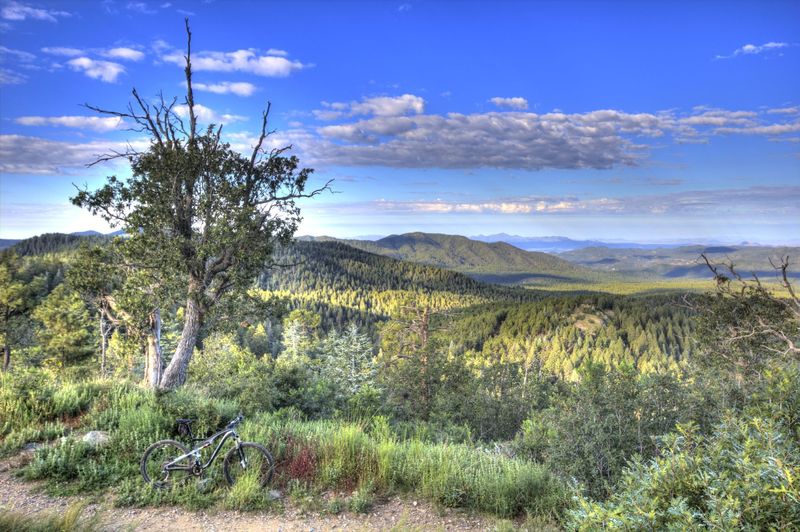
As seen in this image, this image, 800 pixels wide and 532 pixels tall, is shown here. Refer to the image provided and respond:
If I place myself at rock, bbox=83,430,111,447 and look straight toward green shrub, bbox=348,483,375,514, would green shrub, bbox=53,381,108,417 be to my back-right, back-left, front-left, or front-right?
back-left

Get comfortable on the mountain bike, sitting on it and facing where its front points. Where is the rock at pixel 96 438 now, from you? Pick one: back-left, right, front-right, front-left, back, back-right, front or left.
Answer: back-left

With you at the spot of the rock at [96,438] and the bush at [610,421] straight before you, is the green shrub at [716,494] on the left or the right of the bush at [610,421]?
right

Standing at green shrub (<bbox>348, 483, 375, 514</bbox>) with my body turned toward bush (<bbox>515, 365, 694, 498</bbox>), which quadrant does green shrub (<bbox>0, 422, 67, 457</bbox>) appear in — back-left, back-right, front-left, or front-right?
back-left

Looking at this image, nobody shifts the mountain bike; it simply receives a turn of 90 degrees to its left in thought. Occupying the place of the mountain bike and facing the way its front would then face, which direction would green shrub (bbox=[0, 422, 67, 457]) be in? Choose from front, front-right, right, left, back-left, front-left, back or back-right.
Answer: front-left

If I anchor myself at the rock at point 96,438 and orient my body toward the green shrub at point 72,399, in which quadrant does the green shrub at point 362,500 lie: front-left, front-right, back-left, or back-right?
back-right

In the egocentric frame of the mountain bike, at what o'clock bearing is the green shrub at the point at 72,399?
The green shrub is roughly at 8 o'clock from the mountain bike.

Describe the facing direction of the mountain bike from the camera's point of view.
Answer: facing to the right of the viewer

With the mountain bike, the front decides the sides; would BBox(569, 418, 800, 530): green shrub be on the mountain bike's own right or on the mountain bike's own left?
on the mountain bike's own right
